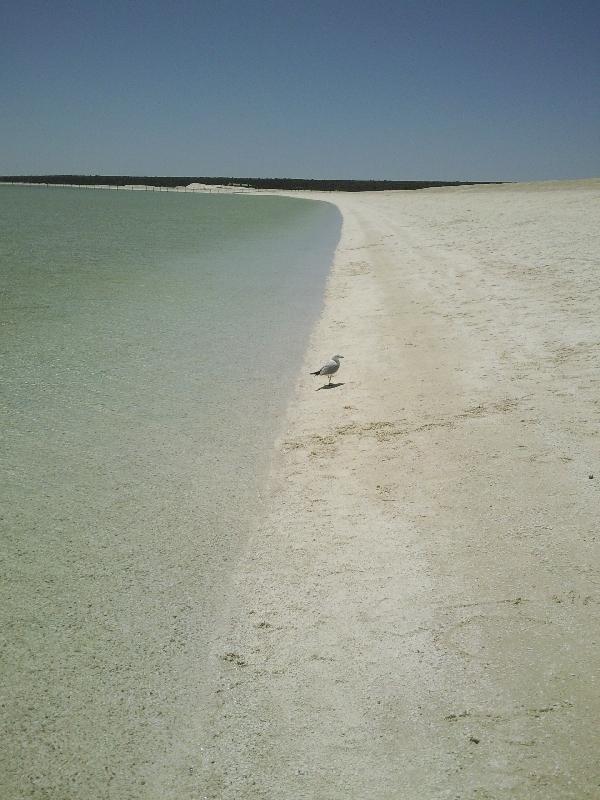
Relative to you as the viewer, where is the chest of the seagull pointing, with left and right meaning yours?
facing to the right of the viewer
